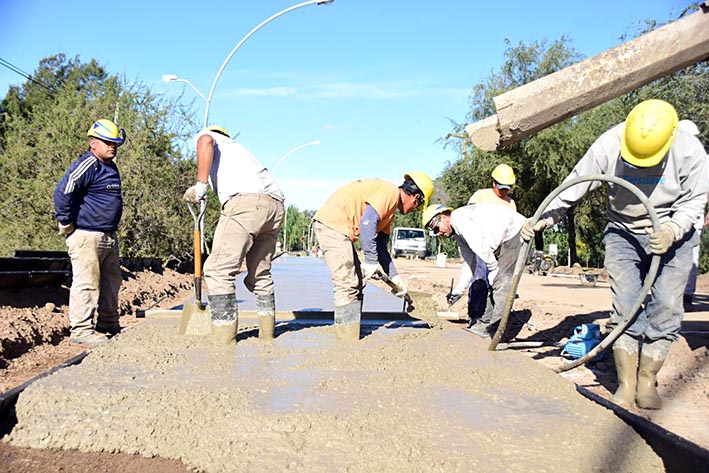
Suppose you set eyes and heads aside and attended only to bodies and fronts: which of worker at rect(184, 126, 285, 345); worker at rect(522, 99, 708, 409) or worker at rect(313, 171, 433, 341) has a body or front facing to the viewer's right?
worker at rect(313, 171, 433, 341)

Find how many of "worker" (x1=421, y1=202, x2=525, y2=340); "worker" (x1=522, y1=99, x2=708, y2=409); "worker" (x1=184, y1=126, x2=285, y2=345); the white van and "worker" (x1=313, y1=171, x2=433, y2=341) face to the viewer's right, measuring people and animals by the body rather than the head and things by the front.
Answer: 1

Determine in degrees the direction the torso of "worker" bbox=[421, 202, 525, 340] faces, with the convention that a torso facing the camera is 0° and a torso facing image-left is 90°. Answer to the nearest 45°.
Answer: approximately 90°

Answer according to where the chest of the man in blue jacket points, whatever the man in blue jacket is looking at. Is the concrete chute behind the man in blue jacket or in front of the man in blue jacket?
in front

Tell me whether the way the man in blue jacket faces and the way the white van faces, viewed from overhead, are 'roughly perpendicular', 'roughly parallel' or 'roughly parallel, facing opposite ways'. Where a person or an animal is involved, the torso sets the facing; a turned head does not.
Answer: roughly perpendicular

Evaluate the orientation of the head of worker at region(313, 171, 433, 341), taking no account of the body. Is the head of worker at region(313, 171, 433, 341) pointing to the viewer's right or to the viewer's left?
to the viewer's right

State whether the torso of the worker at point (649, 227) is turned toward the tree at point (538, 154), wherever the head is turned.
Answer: no

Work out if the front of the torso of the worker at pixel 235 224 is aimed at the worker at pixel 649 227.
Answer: no

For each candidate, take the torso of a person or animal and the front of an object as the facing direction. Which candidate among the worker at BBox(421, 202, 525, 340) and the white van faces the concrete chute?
the white van

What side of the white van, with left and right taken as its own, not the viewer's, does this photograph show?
front

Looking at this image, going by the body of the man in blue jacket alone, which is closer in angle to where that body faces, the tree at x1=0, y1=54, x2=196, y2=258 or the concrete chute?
the concrete chute

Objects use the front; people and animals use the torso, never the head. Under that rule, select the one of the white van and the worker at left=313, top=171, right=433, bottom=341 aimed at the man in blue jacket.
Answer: the white van
